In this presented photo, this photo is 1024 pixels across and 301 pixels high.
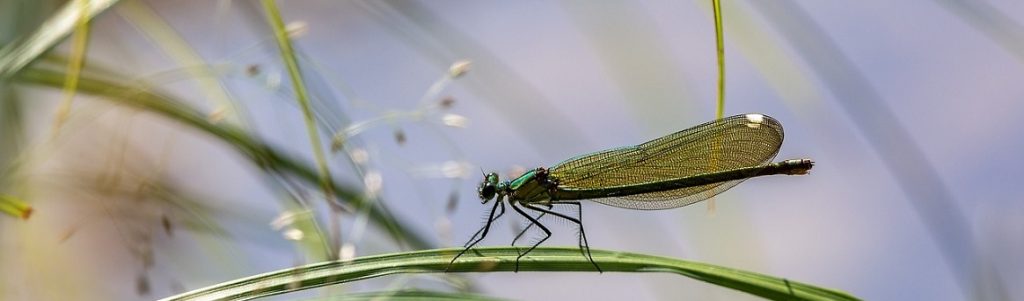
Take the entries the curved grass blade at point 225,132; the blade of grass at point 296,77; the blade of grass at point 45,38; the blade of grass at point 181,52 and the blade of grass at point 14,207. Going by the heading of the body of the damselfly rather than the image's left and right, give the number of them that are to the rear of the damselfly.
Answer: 0

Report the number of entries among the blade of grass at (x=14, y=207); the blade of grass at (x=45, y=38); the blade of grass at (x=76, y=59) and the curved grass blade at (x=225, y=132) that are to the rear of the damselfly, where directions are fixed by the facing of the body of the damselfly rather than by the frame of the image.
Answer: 0

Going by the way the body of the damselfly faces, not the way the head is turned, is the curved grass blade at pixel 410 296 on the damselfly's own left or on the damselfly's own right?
on the damselfly's own left

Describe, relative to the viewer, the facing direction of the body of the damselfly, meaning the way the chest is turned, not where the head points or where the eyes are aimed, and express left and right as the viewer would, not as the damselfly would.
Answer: facing to the left of the viewer

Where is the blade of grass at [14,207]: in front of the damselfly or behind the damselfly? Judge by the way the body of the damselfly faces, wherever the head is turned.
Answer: in front

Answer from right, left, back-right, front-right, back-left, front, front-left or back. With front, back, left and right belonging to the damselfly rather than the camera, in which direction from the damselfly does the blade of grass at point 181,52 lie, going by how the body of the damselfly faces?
front-left
